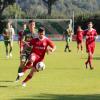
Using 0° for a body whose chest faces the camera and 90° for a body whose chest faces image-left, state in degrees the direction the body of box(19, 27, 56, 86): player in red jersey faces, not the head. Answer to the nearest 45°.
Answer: approximately 0°

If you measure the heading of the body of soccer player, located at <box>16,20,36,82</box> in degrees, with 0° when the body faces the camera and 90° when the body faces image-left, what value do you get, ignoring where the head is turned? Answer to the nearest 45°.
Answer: approximately 315°

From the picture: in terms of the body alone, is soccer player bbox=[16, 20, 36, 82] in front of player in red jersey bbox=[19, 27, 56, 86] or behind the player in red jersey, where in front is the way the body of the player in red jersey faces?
behind
